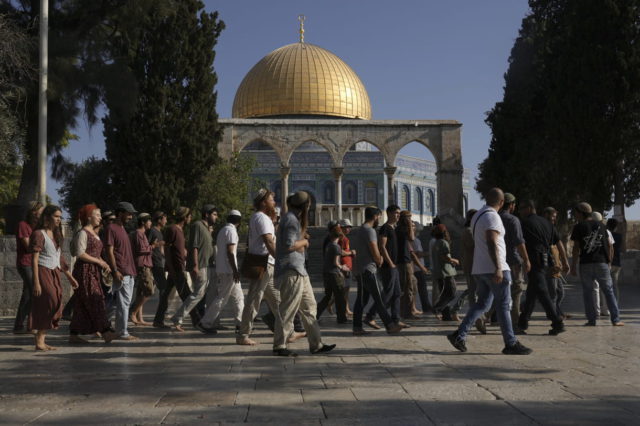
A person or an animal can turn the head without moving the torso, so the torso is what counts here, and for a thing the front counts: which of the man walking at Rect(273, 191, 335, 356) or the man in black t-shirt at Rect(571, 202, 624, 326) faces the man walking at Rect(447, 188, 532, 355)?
the man walking at Rect(273, 191, 335, 356)

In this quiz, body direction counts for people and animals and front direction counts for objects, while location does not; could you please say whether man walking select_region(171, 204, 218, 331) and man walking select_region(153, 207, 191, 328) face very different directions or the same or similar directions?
same or similar directions

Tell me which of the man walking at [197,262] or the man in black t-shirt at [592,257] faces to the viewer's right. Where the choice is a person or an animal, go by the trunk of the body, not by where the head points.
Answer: the man walking

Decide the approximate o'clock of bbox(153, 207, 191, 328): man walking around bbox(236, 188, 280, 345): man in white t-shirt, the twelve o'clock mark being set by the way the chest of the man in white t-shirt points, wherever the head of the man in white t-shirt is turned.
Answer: The man walking is roughly at 8 o'clock from the man in white t-shirt.

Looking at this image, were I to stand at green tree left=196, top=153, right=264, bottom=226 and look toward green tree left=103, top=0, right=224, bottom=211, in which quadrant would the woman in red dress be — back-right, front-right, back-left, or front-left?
front-left

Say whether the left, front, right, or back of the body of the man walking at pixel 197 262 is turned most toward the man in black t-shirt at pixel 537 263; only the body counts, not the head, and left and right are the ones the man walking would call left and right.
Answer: front

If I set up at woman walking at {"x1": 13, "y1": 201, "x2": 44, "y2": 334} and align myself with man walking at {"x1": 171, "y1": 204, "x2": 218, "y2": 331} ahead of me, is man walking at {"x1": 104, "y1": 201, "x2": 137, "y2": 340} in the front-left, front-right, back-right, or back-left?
front-right

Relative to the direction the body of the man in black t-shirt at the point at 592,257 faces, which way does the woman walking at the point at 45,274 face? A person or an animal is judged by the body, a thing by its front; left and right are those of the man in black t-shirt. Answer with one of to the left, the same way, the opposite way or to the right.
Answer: to the right

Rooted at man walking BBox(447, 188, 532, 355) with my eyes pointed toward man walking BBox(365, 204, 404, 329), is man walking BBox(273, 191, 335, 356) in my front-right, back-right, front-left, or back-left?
front-left

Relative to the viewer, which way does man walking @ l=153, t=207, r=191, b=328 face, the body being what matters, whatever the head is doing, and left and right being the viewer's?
facing to the right of the viewer
